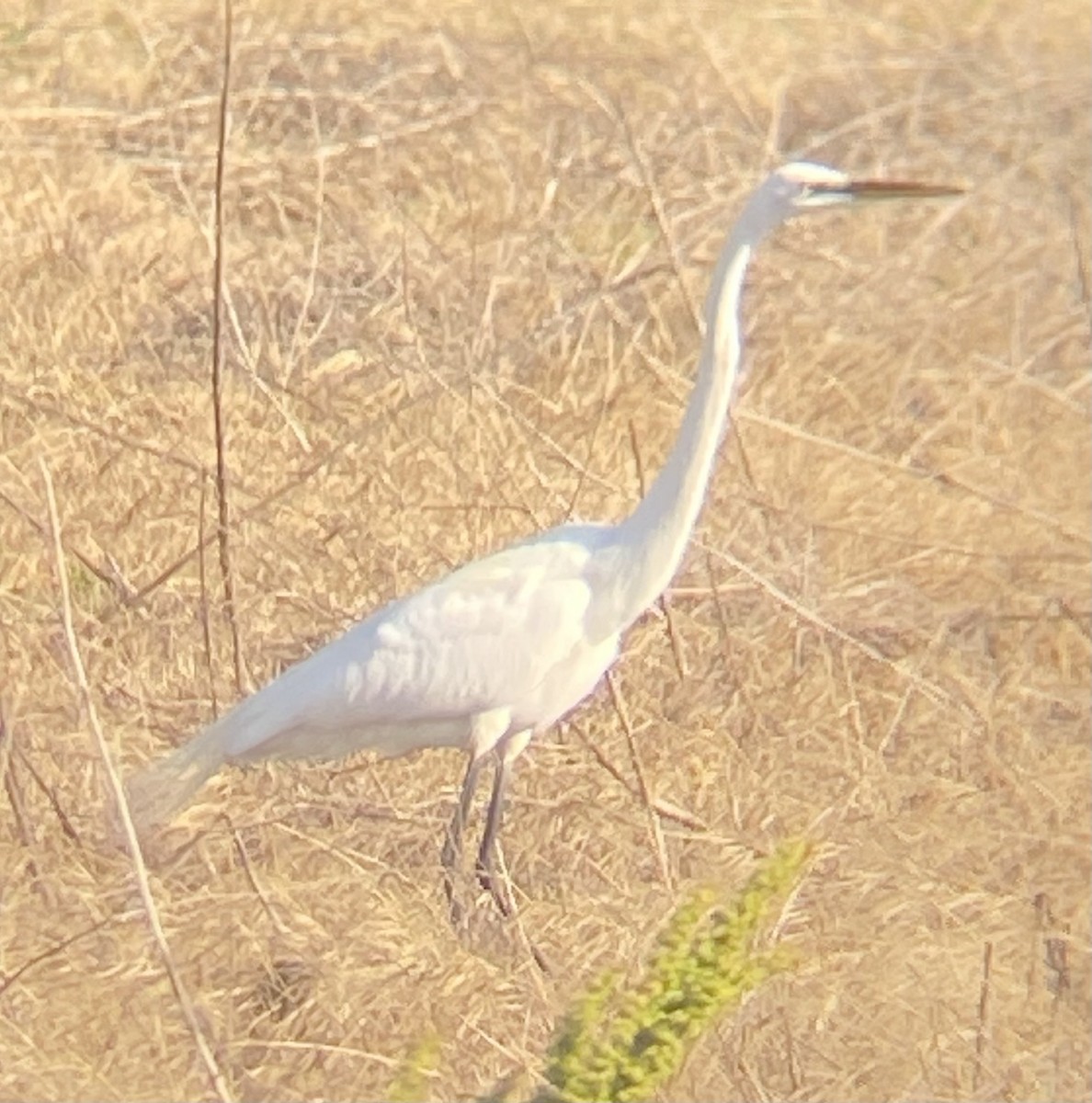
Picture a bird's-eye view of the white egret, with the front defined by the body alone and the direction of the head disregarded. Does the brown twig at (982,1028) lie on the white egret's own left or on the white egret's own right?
on the white egret's own right

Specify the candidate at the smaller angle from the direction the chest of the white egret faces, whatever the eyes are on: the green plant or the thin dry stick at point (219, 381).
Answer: the green plant

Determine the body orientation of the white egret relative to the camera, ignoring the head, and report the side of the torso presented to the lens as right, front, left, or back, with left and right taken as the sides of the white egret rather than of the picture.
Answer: right

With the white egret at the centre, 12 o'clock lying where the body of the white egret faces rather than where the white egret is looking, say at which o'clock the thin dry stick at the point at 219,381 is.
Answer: The thin dry stick is roughly at 8 o'clock from the white egret.

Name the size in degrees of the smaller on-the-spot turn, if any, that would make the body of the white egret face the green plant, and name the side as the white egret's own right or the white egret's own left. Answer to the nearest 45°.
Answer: approximately 90° to the white egret's own right
